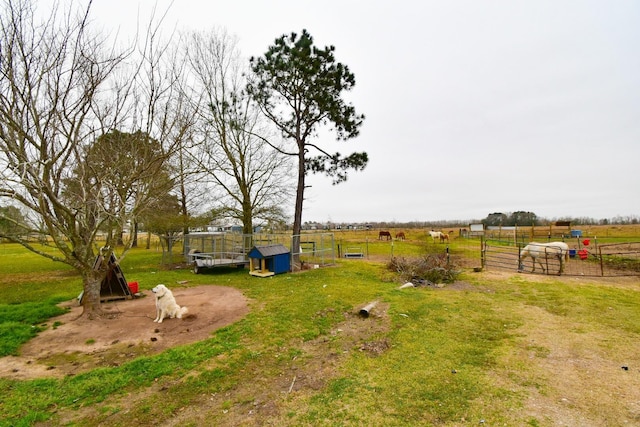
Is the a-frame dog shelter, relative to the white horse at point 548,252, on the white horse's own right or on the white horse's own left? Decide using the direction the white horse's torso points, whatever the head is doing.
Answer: on the white horse's own left

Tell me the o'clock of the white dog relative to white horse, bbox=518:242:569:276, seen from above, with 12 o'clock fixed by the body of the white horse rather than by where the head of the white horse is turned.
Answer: The white dog is roughly at 10 o'clock from the white horse.

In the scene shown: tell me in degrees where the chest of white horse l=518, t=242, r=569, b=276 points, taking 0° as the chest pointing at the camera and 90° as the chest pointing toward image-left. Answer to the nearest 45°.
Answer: approximately 90°

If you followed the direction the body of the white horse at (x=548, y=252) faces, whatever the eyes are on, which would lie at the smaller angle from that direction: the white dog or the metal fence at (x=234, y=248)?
the metal fence

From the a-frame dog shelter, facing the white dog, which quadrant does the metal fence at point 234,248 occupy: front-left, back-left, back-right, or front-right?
back-left

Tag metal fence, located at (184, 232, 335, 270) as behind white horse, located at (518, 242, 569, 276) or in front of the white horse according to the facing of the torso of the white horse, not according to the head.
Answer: in front

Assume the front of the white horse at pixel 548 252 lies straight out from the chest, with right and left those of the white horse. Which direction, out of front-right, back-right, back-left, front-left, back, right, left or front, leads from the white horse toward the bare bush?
front-left

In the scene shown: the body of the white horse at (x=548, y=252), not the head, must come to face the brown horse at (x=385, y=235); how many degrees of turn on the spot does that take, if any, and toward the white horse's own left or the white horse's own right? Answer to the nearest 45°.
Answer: approximately 45° to the white horse's own right
